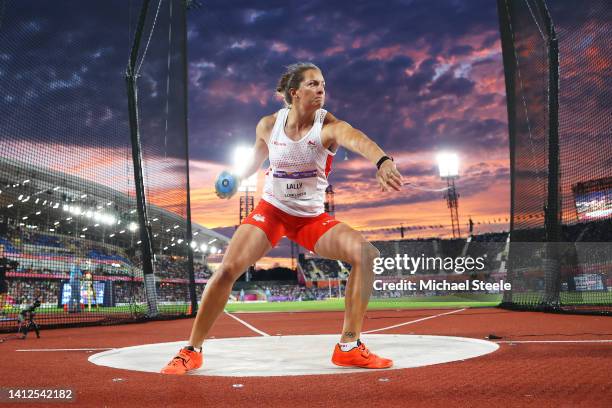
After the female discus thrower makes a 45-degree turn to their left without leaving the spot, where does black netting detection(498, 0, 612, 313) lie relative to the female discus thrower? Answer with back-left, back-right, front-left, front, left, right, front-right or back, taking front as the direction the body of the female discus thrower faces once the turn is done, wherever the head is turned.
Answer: left

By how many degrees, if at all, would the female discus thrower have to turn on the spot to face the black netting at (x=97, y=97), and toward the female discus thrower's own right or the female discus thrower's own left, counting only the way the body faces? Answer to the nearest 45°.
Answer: approximately 135° to the female discus thrower's own right

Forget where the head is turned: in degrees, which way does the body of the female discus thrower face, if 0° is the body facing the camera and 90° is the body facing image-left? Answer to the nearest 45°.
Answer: approximately 0°
